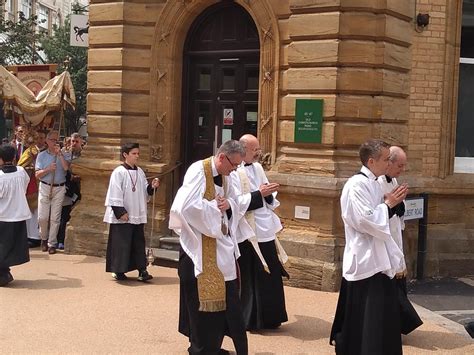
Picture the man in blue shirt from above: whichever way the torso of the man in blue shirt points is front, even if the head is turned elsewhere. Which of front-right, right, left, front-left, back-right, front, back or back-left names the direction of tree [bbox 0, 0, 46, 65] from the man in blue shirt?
back

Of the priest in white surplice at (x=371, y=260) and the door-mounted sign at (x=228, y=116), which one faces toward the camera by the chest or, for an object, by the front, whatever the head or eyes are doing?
the door-mounted sign

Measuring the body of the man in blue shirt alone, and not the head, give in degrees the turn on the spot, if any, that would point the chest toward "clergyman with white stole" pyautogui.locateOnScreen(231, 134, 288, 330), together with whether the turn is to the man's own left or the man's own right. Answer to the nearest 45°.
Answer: approximately 45° to the man's own left

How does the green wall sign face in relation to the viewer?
toward the camera

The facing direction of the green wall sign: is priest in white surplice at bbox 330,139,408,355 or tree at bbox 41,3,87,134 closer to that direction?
the priest in white surplice

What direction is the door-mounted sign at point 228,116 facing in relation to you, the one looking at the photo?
facing the viewer

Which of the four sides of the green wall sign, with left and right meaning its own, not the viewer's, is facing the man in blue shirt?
right

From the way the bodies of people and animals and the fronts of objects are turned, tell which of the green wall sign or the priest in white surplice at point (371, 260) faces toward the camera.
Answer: the green wall sign

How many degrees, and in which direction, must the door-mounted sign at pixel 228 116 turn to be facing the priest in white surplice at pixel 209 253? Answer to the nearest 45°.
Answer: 0° — it already faces them

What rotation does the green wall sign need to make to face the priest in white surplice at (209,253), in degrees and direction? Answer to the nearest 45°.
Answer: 0° — it already faces them
